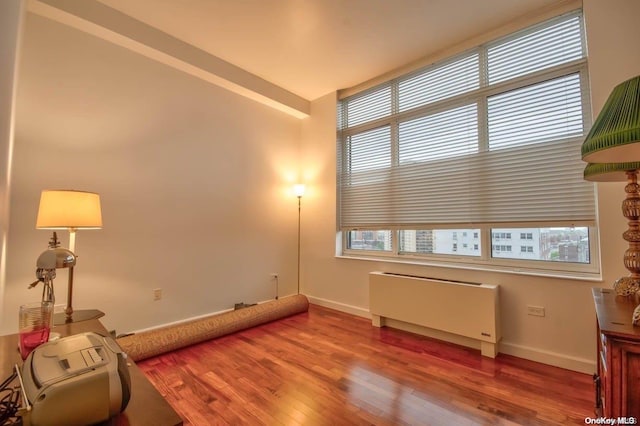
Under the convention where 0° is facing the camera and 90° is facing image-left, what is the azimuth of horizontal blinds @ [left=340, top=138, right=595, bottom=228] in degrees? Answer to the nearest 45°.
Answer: approximately 45°

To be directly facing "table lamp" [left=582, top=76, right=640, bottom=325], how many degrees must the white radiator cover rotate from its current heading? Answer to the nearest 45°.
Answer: approximately 90° to its left

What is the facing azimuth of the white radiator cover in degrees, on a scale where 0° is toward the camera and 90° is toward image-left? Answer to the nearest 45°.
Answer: approximately 45°

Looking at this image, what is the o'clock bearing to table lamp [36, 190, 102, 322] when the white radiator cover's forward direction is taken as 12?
The table lamp is roughly at 12 o'clock from the white radiator cover.

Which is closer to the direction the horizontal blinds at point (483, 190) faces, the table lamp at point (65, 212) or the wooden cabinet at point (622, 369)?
the table lamp

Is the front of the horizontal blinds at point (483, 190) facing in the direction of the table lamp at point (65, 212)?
yes

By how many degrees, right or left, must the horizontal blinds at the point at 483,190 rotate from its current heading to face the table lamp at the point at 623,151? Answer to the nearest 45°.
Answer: approximately 45° to its left
